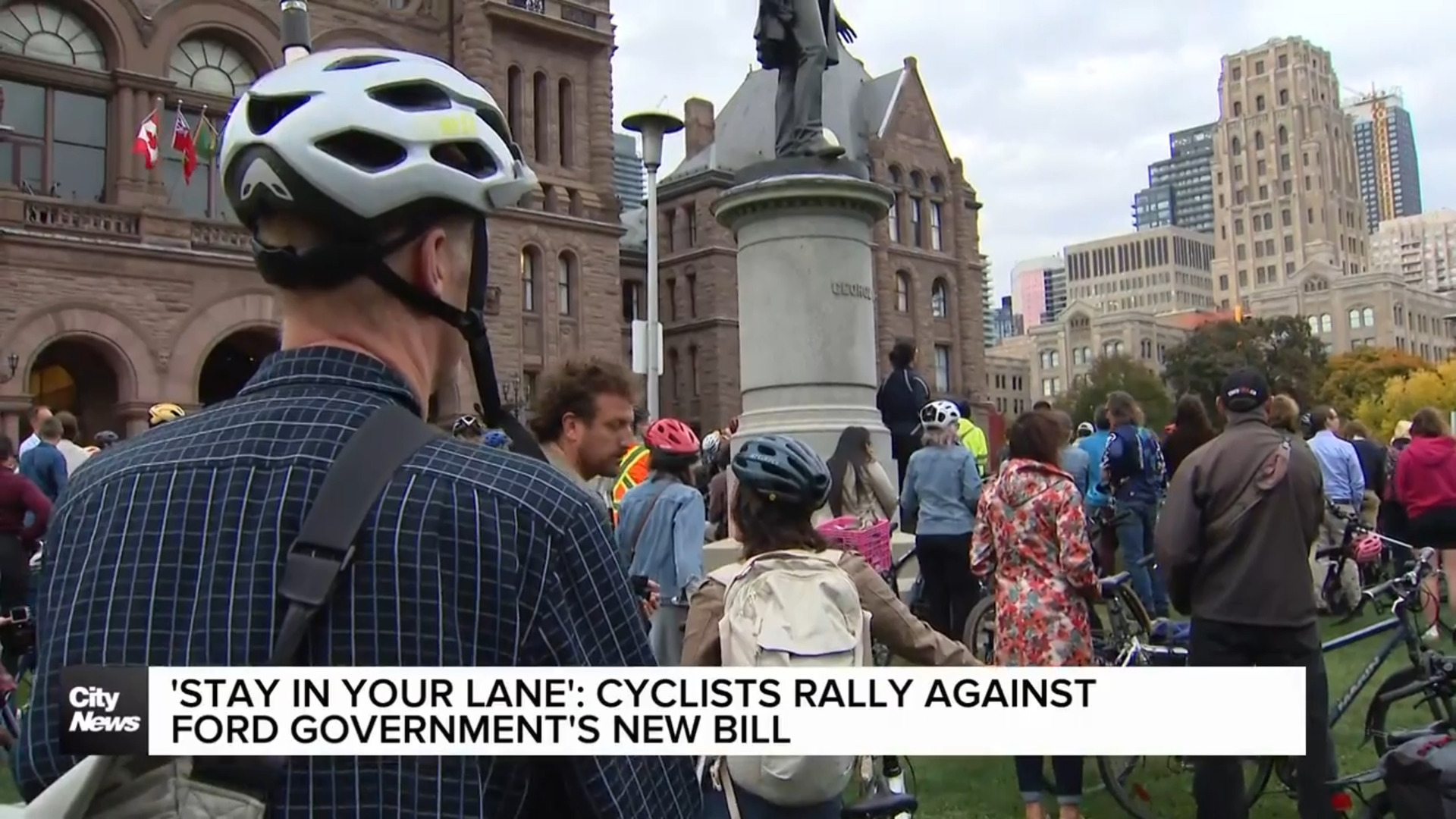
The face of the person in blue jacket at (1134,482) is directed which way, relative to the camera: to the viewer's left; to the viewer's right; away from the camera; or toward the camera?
away from the camera

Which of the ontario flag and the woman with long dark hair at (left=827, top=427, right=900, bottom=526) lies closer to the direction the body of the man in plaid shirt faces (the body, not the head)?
the woman with long dark hair

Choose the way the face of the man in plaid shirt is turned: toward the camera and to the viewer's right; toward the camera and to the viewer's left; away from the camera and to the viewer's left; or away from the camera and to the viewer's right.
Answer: away from the camera and to the viewer's right

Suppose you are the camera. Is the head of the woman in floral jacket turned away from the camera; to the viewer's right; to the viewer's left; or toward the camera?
away from the camera

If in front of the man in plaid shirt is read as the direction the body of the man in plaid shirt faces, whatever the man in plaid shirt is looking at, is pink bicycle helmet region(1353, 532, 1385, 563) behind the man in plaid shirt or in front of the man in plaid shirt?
in front

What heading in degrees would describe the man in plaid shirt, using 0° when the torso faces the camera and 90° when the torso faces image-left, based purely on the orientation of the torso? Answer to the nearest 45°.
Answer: approximately 225°

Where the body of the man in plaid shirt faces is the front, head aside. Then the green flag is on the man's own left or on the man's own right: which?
on the man's own left

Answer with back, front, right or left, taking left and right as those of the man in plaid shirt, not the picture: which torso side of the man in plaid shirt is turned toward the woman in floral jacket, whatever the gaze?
front

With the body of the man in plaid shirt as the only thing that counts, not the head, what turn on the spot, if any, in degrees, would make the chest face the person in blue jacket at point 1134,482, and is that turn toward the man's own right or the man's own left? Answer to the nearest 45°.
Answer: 0° — they already face them
